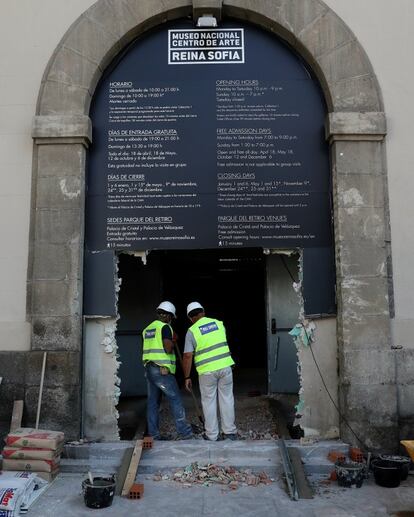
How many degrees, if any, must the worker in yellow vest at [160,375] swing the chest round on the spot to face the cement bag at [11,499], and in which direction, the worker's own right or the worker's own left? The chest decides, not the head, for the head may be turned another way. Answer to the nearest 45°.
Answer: approximately 180°

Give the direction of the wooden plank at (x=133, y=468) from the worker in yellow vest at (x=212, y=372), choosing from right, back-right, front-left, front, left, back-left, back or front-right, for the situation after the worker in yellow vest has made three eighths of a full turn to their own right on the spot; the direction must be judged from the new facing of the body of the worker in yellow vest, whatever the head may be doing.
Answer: right

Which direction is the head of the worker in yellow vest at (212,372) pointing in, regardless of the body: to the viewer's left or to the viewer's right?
to the viewer's left

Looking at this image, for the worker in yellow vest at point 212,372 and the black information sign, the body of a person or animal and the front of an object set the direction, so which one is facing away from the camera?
the worker in yellow vest

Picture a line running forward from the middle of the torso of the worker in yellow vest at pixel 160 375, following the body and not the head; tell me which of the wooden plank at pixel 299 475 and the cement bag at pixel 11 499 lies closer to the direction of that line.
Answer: the wooden plank

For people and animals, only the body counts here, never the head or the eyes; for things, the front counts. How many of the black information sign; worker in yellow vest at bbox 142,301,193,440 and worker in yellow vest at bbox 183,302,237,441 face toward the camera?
1

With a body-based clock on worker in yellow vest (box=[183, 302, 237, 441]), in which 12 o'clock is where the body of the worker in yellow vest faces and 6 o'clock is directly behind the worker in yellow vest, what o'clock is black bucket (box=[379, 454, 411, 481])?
The black bucket is roughly at 4 o'clock from the worker in yellow vest.

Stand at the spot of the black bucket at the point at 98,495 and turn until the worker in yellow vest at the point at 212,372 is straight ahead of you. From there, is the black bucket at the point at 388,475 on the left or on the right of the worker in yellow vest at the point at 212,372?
right

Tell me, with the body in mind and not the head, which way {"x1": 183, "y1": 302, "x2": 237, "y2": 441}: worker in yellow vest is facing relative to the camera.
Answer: away from the camera

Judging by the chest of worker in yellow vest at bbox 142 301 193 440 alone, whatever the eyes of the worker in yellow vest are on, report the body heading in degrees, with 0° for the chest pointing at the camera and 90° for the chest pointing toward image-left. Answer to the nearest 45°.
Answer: approximately 225°

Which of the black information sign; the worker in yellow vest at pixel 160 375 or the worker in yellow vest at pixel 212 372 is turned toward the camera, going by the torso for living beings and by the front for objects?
the black information sign

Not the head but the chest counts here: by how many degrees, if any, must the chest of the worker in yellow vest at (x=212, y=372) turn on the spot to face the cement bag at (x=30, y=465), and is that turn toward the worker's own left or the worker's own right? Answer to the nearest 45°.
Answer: approximately 135° to the worker's own left

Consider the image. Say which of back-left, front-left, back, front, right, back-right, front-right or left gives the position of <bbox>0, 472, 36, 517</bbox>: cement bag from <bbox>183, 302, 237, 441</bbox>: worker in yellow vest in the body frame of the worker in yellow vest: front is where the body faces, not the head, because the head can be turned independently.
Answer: back-left

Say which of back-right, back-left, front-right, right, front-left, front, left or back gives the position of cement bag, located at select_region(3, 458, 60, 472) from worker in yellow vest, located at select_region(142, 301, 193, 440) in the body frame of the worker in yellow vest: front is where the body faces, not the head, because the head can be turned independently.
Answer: back
